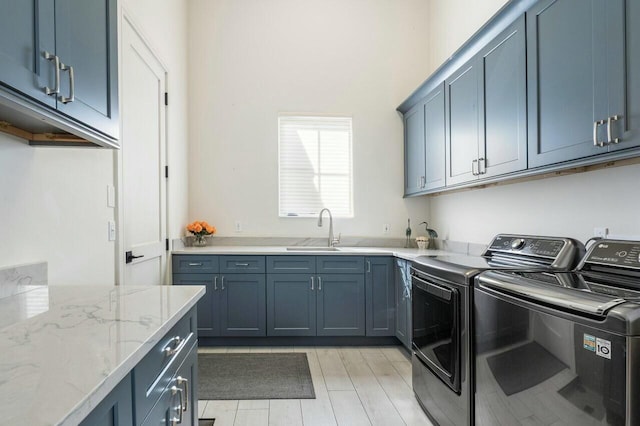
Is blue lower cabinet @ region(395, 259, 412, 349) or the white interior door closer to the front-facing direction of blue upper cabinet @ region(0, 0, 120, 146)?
the blue lower cabinet

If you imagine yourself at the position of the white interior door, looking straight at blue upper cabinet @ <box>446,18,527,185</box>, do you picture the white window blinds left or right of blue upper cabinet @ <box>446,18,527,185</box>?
left

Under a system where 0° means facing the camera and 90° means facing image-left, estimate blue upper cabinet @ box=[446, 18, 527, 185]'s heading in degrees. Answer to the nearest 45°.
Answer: approximately 45°

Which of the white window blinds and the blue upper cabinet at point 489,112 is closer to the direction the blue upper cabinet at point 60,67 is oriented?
the blue upper cabinet

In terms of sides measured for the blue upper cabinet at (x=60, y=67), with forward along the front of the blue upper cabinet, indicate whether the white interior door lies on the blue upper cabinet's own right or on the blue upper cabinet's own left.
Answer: on the blue upper cabinet's own left

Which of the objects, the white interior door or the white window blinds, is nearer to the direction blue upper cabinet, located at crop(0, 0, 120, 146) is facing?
the white window blinds

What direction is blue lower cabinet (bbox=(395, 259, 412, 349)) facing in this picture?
to the viewer's left

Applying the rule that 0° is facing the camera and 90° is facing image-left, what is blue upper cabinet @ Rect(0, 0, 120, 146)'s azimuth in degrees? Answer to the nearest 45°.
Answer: approximately 315°

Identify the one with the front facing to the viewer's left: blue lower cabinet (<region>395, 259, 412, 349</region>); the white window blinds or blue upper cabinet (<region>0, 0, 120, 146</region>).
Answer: the blue lower cabinet

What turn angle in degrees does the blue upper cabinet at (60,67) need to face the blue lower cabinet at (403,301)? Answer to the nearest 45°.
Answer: approximately 45° to its left

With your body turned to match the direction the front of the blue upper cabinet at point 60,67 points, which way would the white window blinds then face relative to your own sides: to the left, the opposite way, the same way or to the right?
to the right

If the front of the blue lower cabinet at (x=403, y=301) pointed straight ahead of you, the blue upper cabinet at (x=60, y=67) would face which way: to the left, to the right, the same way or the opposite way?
the opposite way

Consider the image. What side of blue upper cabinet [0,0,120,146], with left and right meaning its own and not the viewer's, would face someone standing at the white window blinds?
left

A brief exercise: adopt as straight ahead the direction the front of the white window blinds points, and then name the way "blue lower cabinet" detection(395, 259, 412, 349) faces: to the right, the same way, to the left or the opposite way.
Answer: to the right
